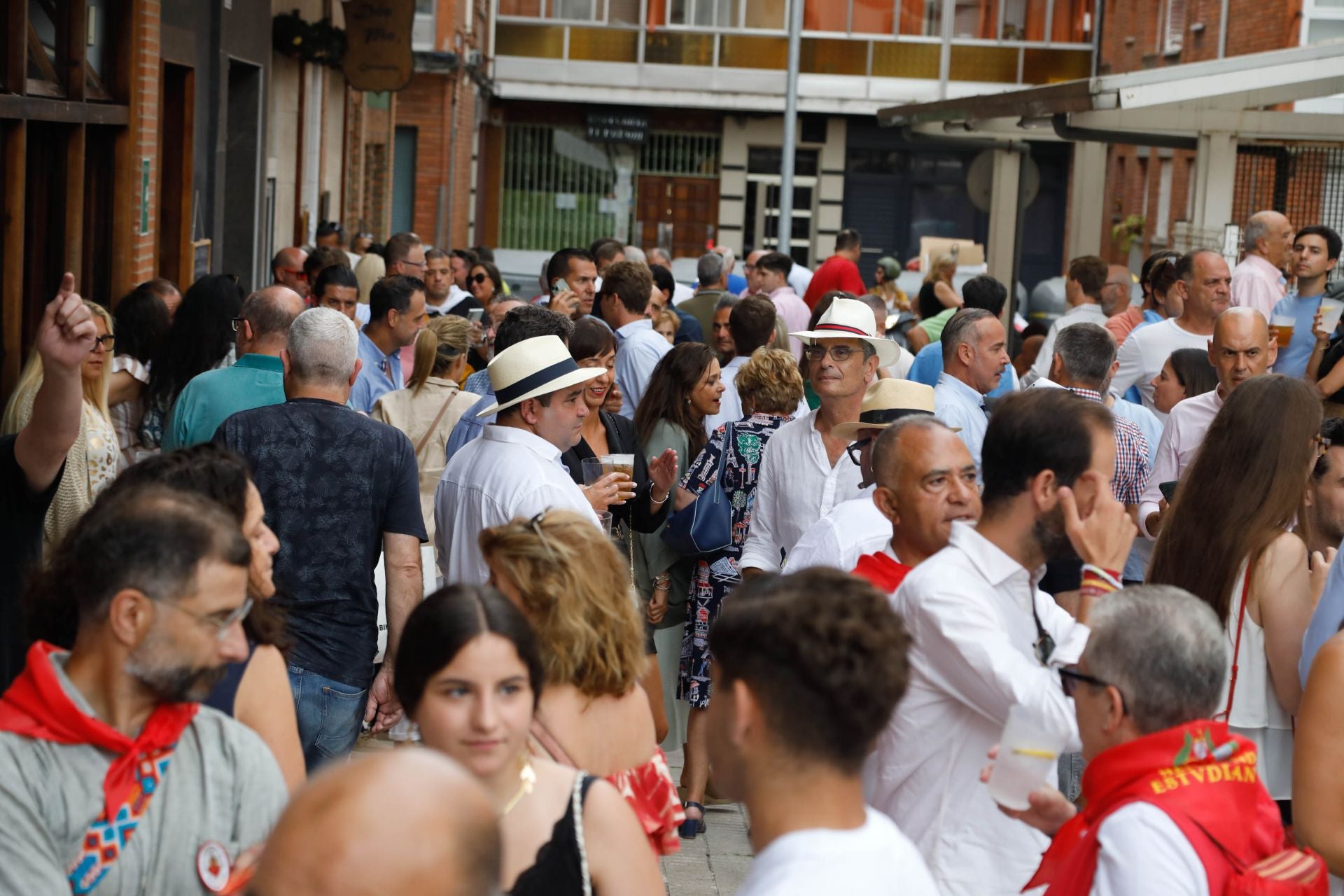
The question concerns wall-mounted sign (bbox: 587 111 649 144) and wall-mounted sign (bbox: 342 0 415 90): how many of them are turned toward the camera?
2

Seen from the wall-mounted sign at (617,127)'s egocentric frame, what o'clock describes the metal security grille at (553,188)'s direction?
The metal security grille is roughly at 4 o'clock from the wall-mounted sign.

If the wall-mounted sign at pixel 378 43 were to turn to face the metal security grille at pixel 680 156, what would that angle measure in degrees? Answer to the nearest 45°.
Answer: approximately 180°

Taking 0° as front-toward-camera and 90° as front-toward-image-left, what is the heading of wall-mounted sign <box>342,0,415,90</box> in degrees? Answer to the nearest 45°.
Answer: approximately 0°

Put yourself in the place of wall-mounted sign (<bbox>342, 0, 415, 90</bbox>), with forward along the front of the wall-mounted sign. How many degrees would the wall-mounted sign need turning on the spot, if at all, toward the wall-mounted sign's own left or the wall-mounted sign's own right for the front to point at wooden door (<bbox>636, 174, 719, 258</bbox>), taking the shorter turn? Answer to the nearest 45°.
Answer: approximately 180°

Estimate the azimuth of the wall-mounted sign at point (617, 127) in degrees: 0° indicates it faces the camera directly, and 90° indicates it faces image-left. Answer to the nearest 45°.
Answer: approximately 0°

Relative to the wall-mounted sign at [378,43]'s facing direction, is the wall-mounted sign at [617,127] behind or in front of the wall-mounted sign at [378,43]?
behind
